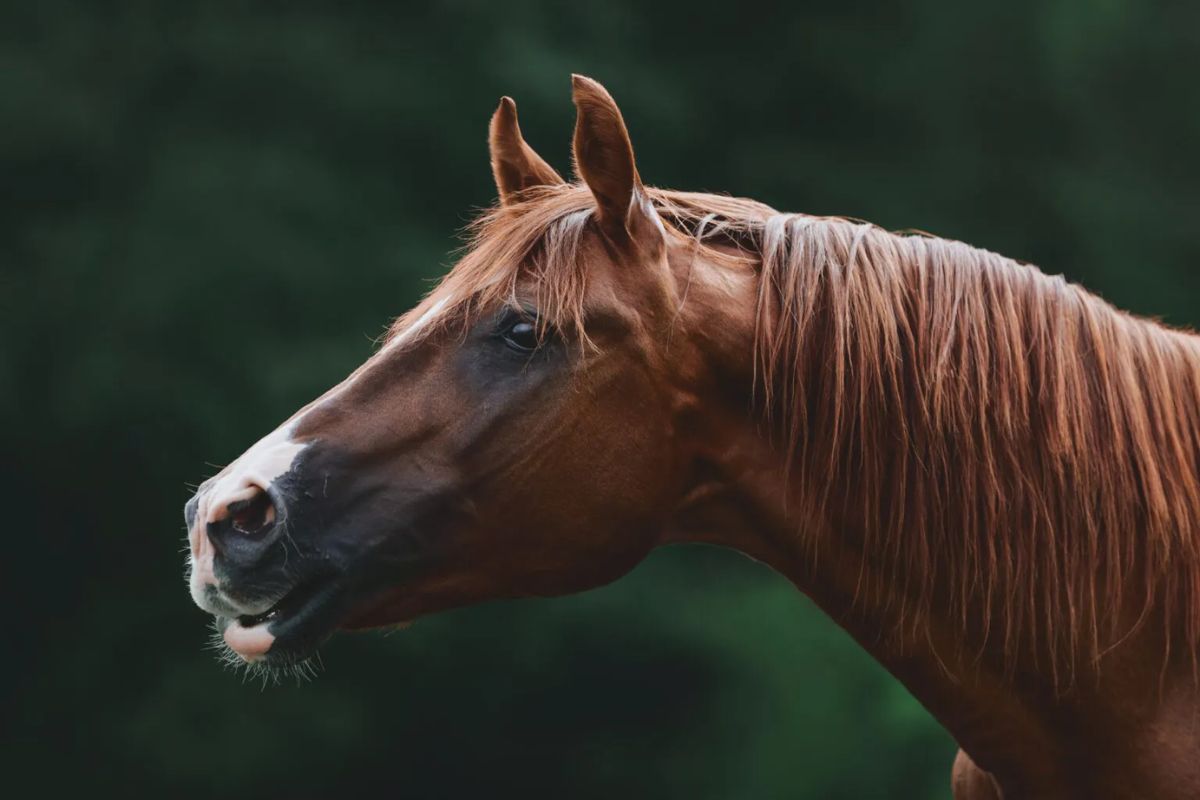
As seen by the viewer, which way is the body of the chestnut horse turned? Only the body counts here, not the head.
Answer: to the viewer's left
